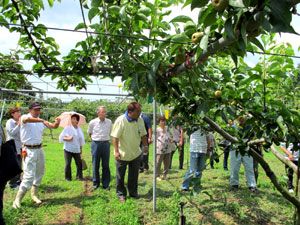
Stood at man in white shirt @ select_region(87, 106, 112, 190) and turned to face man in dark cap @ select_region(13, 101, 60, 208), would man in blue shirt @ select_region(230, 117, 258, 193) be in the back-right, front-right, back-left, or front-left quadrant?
back-left

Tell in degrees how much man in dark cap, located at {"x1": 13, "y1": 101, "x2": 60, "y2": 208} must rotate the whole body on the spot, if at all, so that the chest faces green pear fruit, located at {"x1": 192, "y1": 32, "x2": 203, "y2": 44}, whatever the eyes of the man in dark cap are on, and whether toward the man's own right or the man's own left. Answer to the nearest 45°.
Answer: approximately 45° to the man's own right

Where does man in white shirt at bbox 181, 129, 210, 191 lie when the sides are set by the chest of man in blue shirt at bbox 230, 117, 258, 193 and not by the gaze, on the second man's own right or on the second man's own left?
on the second man's own right

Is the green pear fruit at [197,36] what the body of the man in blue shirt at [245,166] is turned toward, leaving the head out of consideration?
yes

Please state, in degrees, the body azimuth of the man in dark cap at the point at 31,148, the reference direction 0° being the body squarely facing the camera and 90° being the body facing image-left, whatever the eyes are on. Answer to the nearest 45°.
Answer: approximately 315°

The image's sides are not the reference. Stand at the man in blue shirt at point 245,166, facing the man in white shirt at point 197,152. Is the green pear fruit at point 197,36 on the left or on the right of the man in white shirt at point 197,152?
left

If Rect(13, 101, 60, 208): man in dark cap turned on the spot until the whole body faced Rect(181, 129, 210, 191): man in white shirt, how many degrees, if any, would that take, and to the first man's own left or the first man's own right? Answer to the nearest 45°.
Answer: approximately 45° to the first man's own left

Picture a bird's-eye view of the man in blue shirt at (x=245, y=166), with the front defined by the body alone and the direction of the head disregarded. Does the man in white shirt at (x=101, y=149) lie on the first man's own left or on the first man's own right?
on the first man's own right

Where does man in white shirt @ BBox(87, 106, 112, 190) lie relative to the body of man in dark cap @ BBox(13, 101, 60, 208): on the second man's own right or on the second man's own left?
on the second man's own left
